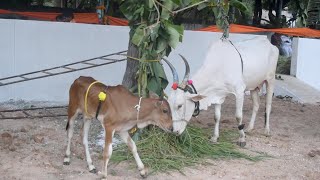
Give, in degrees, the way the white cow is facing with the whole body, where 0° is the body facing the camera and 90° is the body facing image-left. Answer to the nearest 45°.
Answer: approximately 45°

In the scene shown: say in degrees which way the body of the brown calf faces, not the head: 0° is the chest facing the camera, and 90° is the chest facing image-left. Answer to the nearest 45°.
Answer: approximately 315°

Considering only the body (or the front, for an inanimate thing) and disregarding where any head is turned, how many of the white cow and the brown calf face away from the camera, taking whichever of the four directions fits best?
0

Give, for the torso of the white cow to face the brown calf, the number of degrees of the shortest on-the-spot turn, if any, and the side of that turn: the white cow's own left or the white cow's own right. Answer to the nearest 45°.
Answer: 0° — it already faces it
